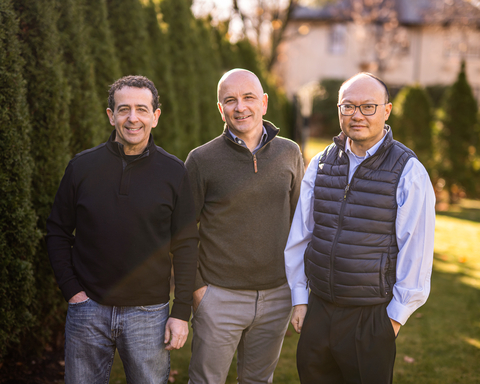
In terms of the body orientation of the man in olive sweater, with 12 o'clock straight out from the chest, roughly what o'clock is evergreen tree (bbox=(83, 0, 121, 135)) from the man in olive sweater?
The evergreen tree is roughly at 5 o'clock from the man in olive sweater.

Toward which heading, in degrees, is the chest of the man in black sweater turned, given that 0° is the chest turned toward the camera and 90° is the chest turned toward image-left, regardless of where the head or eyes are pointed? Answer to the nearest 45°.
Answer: approximately 0°

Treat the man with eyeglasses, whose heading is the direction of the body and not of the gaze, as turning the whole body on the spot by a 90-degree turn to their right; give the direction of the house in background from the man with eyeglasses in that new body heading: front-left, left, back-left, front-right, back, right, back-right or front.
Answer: front-right

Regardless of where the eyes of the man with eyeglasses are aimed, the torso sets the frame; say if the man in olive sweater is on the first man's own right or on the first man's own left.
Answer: on the first man's own right

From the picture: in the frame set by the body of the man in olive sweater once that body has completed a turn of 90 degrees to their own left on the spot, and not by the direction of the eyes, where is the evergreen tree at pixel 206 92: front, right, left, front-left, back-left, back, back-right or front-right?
left

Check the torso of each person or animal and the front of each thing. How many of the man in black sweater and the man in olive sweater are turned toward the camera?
2

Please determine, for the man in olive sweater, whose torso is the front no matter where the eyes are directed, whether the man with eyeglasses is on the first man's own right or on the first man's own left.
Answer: on the first man's own left

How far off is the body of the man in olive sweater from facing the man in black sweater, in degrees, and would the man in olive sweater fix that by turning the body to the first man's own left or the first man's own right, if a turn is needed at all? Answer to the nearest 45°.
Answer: approximately 45° to the first man's own right

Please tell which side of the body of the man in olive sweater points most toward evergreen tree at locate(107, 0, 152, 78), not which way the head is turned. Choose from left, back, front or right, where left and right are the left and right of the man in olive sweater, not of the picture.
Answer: back
